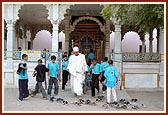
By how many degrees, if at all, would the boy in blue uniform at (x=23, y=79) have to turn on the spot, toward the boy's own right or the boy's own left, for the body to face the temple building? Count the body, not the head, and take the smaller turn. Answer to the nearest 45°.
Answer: approximately 90° to the boy's own left

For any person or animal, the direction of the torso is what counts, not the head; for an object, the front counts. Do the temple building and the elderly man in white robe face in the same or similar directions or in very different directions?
same or similar directions

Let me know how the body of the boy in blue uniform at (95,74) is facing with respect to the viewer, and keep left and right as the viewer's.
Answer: facing the viewer and to the left of the viewer

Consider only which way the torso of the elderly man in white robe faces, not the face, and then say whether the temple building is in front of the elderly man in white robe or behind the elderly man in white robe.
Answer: behind

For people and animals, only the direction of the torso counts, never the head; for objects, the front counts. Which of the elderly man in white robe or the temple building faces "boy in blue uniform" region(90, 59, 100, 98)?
the temple building

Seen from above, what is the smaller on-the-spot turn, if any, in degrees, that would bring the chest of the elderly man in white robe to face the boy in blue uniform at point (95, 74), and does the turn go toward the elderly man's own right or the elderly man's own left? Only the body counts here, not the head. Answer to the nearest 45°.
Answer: approximately 135° to the elderly man's own left

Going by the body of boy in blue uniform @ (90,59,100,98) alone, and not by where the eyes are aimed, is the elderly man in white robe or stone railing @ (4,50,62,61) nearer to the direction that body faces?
the elderly man in white robe

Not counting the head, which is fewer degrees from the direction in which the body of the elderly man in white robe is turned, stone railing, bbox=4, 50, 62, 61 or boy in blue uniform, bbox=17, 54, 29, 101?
the boy in blue uniform

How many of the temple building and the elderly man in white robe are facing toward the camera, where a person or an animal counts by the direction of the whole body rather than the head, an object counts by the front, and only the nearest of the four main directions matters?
2

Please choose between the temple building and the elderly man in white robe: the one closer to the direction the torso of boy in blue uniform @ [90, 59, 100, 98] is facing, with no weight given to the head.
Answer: the elderly man in white robe

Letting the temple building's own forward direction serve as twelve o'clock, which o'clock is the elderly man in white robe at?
The elderly man in white robe is roughly at 12 o'clock from the temple building.

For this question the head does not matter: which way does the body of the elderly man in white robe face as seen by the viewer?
toward the camera

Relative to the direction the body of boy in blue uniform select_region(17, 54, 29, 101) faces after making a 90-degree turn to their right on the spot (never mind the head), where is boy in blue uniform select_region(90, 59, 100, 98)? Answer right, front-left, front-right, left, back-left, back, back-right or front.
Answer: back-left

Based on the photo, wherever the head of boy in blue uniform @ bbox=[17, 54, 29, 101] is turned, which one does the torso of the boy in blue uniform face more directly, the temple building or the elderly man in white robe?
the elderly man in white robe

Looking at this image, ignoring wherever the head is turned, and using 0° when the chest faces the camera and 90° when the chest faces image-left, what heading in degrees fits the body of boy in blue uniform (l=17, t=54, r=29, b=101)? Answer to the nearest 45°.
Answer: approximately 315°

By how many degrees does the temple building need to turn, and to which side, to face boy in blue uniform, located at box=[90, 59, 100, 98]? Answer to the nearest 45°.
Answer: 0° — it already faces them
